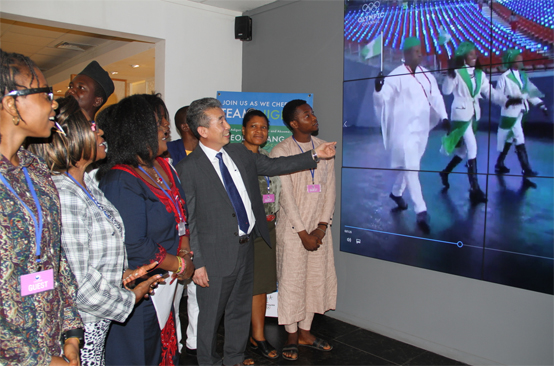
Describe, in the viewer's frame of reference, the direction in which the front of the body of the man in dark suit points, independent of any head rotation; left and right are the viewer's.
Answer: facing the viewer and to the right of the viewer

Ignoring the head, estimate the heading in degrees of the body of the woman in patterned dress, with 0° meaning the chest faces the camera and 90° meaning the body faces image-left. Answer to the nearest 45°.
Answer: approximately 315°

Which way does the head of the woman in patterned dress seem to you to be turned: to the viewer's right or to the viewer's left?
to the viewer's right

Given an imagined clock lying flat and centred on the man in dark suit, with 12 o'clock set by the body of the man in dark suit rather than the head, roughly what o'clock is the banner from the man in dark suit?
The banner is roughly at 8 o'clock from the man in dark suit.

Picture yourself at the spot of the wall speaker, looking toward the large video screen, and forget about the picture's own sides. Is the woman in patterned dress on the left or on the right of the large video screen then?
right

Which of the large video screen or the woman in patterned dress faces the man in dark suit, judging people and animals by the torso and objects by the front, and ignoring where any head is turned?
the large video screen

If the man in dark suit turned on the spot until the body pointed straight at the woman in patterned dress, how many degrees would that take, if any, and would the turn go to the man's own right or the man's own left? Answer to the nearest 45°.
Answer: approximately 45° to the man's own right

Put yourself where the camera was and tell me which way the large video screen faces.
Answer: facing the viewer and to the left of the viewer

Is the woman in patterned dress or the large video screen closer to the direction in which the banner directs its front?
the woman in patterned dress

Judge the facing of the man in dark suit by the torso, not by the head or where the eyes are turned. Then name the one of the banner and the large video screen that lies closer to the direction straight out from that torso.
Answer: the large video screen

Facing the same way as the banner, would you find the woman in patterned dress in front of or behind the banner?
in front
